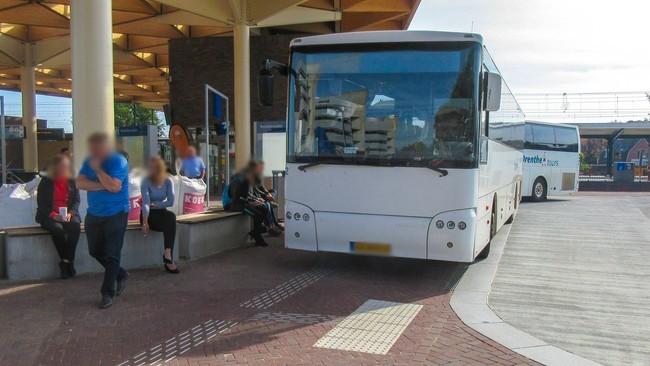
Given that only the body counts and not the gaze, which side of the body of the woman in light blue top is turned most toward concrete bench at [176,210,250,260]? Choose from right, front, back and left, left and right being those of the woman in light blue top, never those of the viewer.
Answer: left

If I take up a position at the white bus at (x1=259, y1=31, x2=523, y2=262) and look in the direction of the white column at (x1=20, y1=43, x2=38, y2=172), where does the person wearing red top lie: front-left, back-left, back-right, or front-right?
front-left

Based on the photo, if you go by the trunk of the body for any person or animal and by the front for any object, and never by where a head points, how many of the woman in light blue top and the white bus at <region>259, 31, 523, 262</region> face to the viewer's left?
0

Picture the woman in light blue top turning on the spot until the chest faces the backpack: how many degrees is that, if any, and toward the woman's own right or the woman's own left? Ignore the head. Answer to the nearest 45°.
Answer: approximately 90° to the woman's own left

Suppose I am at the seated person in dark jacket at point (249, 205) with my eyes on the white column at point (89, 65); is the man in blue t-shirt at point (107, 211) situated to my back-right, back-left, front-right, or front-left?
front-left

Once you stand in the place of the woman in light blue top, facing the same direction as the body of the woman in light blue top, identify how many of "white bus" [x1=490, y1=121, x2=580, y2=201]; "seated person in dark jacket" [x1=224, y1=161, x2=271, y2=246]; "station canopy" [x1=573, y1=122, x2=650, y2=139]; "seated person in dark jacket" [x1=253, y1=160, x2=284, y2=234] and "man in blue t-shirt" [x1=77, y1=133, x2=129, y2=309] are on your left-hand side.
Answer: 4

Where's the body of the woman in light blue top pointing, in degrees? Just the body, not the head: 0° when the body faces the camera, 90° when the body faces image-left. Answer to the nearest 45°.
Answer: approximately 315°

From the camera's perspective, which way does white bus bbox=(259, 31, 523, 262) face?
toward the camera

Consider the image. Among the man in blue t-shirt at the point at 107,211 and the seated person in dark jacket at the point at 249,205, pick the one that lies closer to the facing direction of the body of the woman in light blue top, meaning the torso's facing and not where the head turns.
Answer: the man in blue t-shirt

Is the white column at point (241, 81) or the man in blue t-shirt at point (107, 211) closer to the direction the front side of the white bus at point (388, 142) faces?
the man in blue t-shirt

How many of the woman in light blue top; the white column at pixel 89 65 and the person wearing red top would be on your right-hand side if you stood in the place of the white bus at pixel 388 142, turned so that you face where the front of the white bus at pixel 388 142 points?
3

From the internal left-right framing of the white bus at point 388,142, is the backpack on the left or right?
on its right

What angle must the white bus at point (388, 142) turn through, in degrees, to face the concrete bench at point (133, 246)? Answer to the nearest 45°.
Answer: approximately 90° to its right

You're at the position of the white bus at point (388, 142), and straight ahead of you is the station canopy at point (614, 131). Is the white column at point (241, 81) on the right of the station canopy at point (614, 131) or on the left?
left

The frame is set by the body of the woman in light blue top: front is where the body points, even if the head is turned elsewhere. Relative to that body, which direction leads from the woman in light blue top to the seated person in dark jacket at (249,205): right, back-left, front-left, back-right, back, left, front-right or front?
left
